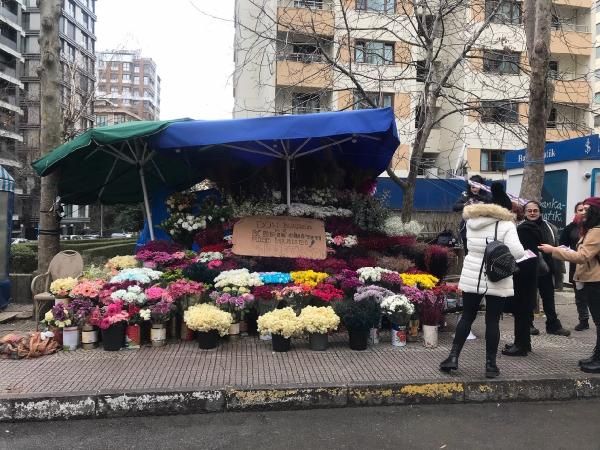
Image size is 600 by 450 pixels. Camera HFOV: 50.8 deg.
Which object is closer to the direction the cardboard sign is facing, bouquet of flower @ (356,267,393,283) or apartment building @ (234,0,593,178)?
the bouquet of flower

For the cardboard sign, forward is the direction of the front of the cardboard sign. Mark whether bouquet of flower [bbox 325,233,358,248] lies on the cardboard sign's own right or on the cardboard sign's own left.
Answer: on the cardboard sign's own left

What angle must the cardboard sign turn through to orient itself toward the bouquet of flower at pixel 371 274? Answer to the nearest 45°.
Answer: approximately 45° to its left

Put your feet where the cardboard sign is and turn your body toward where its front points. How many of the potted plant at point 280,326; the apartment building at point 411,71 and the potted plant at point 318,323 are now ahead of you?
2

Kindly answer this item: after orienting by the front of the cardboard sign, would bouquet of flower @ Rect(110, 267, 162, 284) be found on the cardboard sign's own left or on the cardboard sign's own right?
on the cardboard sign's own right

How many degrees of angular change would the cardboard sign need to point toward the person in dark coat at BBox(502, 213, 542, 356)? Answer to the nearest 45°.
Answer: approximately 45° to its left

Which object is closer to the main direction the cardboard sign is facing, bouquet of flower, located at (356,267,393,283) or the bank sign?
the bouquet of flower

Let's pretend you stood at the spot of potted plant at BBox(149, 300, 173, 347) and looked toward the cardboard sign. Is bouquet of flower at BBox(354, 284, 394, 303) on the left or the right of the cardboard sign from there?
right

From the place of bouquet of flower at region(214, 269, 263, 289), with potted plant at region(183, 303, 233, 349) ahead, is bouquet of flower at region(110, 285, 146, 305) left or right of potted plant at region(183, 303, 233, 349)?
right

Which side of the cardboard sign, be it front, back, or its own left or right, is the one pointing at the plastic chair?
right
